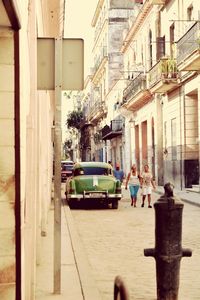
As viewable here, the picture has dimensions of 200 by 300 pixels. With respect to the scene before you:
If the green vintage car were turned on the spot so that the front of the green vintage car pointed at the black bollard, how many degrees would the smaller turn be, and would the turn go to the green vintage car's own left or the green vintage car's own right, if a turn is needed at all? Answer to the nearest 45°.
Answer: approximately 180°

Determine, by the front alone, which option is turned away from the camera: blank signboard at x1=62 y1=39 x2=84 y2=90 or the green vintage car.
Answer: the green vintage car

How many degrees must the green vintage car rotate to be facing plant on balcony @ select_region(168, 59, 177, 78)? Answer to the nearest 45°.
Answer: approximately 45° to its right

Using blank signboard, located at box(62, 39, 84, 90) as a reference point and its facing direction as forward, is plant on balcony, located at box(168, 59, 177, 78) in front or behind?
behind

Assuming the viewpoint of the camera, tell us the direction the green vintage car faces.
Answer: facing away from the viewer
